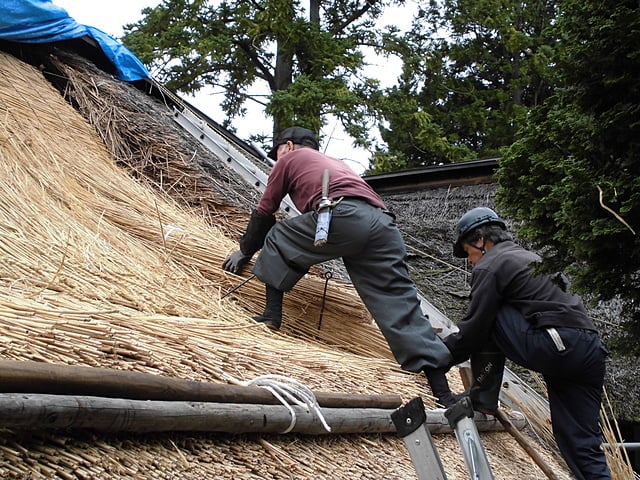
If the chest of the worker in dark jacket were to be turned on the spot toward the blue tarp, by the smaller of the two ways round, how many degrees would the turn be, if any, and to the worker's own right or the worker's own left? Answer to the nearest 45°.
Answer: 0° — they already face it

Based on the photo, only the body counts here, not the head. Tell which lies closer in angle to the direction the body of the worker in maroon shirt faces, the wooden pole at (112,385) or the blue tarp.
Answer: the blue tarp

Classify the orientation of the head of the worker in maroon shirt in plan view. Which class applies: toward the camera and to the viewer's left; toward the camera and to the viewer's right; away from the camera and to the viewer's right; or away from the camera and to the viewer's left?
away from the camera and to the viewer's left

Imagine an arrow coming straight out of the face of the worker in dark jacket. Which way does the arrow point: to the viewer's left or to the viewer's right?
to the viewer's left

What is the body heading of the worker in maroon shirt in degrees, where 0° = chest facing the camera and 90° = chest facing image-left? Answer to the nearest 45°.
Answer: approximately 135°

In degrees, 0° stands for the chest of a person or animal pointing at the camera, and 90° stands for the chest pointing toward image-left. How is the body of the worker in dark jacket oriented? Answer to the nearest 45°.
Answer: approximately 90°

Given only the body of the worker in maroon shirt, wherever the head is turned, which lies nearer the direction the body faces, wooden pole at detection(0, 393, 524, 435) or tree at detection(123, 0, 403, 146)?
the tree

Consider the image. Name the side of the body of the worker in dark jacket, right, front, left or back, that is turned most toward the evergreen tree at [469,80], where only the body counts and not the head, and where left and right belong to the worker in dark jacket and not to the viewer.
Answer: right

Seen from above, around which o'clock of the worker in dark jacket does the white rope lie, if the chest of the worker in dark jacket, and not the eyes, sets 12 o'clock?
The white rope is roughly at 10 o'clock from the worker in dark jacket.

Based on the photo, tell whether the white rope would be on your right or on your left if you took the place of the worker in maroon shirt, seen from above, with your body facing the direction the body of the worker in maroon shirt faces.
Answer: on your left

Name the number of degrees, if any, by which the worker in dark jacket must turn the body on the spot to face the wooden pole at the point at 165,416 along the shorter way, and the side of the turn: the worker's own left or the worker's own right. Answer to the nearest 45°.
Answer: approximately 45° to the worker's own left
